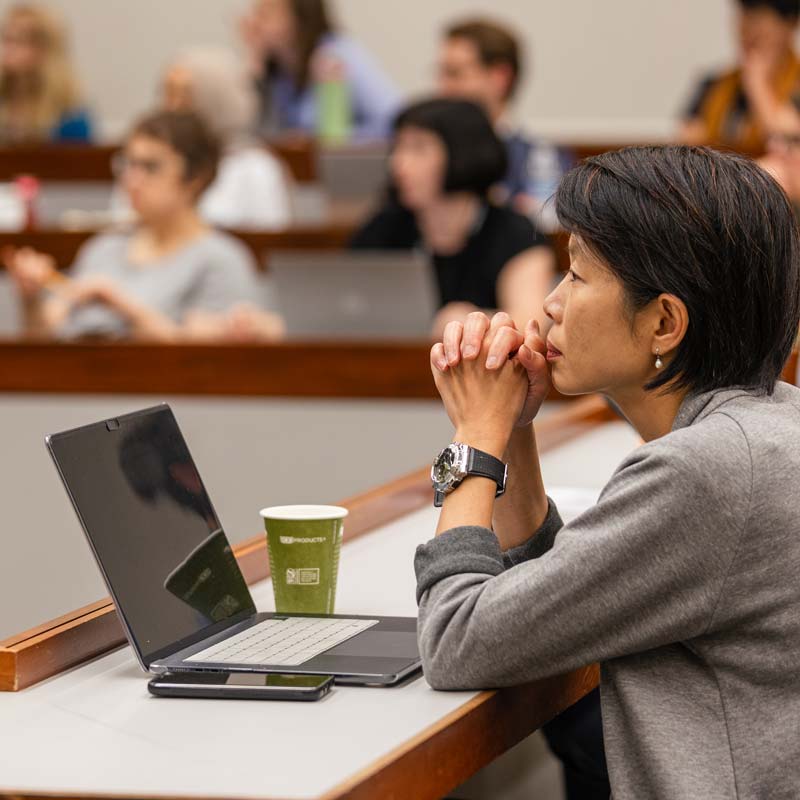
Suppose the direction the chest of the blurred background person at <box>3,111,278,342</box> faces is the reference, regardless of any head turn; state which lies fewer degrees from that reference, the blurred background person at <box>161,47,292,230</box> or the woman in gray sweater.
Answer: the woman in gray sweater

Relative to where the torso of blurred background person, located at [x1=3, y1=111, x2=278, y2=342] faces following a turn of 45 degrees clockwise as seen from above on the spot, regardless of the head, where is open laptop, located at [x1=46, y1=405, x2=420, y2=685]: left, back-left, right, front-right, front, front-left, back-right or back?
left

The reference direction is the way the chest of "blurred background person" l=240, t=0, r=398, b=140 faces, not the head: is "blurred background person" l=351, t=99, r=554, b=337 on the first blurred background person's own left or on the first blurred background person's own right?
on the first blurred background person's own left

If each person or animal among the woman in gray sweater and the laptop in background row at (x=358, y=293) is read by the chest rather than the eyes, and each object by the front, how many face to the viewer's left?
1

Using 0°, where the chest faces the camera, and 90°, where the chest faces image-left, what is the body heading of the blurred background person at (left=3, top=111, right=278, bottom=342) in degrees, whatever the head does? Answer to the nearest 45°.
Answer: approximately 45°

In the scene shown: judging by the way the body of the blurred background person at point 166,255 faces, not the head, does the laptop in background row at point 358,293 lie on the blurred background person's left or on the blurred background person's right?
on the blurred background person's left

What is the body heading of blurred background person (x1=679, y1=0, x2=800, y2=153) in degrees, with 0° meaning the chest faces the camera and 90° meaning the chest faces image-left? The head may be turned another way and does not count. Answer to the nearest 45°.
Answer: approximately 45°

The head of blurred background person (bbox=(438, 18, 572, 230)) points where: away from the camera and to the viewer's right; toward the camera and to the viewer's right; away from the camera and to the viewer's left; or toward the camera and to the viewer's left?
toward the camera and to the viewer's left

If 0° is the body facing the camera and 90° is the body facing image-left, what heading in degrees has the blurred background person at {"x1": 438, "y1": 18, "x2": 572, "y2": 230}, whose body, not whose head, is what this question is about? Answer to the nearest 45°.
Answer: approximately 45°

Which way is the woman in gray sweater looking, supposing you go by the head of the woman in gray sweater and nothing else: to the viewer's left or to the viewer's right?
to the viewer's left

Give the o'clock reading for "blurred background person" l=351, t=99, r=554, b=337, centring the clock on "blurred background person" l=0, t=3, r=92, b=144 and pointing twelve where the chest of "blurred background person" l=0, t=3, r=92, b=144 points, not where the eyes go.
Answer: "blurred background person" l=351, t=99, r=554, b=337 is roughly at 10 o'clock from "blurred background person" l=0, t=3, r=92, b=144.

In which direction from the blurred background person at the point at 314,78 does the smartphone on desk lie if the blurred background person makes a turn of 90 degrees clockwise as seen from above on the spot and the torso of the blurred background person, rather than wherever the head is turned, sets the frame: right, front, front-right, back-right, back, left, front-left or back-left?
back-left

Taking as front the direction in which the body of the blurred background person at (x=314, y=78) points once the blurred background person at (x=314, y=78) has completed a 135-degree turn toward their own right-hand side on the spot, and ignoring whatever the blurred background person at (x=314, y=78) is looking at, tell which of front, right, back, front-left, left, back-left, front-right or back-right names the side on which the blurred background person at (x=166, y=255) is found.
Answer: back

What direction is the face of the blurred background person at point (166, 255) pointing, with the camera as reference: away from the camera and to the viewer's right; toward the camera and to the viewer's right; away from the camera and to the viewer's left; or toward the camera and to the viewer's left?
toward the camera and to the viewer's left

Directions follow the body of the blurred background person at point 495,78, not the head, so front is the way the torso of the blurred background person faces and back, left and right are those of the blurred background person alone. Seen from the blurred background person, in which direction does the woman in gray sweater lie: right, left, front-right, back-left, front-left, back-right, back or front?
front-left

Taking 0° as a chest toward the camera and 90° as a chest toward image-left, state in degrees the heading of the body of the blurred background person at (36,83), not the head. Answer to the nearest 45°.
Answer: approximately 45°
